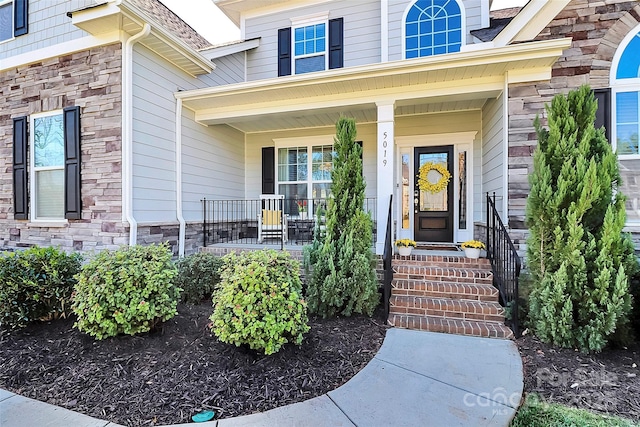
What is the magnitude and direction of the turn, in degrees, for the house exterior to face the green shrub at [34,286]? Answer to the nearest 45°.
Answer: approximately 45° to its right

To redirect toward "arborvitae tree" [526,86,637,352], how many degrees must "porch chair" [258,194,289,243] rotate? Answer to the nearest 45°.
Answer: approximately 45° to its left

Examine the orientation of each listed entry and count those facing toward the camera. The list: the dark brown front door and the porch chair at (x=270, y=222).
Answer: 2

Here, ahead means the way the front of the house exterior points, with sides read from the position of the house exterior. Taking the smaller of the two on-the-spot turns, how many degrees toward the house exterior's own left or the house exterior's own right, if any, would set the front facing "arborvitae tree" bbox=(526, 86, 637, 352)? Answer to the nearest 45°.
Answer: approximately 45° to the house exterior's own left

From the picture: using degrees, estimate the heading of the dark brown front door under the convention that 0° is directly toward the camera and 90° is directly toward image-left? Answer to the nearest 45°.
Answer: approximately 0°

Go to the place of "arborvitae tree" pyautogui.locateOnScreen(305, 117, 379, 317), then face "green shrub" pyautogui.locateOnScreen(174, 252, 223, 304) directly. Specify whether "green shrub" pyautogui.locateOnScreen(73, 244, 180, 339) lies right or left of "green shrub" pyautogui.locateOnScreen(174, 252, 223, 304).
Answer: left

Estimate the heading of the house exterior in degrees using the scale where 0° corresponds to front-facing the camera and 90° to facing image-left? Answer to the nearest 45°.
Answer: approximately 0°

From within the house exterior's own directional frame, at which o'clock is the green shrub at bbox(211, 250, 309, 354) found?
The green shrub is roughly at 12 o'clock from the house exterior.
